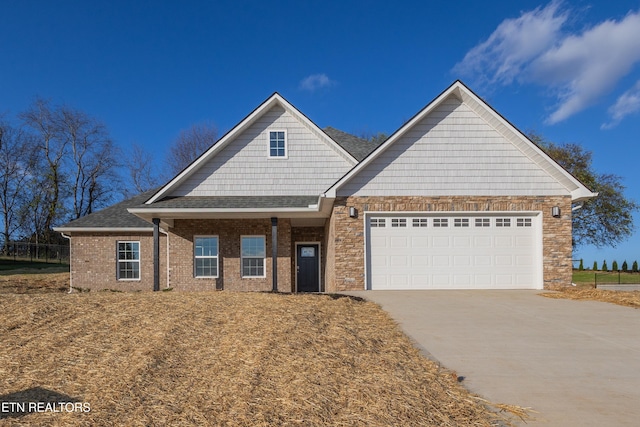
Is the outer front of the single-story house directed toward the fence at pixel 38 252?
no

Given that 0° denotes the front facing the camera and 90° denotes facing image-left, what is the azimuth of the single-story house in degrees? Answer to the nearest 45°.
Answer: approximately 0°
